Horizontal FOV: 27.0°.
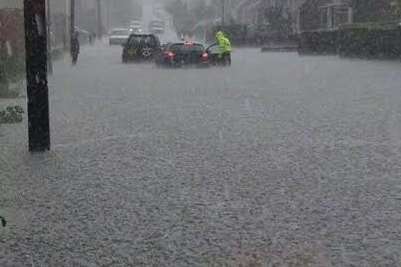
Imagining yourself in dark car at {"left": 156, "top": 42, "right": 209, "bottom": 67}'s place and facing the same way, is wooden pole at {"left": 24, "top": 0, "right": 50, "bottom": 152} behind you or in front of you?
behind

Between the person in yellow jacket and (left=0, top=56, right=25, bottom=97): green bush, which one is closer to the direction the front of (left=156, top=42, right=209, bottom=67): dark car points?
the person in yellow jacket

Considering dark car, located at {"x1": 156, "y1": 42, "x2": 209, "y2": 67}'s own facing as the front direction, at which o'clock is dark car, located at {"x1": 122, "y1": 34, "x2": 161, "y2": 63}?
dark car, located at {"x1": 122, "y1": 34, "x2": 161, "y2": 63} is roughly at 11 o'clock from dark car, located at {"x1": 156, "y1": 42, "x2": 209, "y2": 67}.

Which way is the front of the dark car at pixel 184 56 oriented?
away from the camera

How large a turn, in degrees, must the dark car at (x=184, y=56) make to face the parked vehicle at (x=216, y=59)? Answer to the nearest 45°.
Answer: approximately 45° to its right

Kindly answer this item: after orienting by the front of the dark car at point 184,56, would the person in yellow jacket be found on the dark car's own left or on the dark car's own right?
on the dark car's own right

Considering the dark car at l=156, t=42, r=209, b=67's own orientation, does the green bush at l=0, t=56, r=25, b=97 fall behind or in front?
behind

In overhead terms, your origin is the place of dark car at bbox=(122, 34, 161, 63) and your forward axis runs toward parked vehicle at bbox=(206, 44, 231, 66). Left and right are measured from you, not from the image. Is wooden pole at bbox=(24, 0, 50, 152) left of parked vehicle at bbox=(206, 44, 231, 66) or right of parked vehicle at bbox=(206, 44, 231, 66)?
right

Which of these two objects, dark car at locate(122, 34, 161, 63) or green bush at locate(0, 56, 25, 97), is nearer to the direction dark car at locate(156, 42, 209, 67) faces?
the dark car
